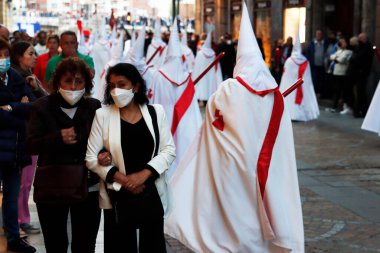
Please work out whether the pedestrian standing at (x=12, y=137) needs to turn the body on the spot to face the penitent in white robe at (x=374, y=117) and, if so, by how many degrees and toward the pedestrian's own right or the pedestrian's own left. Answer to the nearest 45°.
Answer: approximately 90° to the pedestrian's own left

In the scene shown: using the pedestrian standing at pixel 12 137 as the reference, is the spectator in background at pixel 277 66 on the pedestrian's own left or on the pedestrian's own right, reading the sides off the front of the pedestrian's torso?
on the pedestrian's own left

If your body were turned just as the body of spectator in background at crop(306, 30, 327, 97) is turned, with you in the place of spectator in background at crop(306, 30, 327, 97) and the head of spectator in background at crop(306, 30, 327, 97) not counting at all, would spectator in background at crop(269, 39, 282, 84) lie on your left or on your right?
on your right

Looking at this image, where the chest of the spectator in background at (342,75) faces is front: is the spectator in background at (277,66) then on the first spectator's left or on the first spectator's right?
on the first spectator's right

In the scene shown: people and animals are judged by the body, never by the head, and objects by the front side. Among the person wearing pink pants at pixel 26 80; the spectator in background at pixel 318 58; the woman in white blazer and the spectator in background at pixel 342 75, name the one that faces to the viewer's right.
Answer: the person wearing pink pants

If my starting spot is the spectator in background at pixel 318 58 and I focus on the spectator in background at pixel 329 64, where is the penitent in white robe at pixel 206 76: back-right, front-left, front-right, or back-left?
back-right

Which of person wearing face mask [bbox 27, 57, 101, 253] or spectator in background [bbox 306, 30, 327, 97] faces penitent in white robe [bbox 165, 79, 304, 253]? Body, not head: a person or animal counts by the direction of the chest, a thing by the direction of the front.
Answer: the spectator in background
